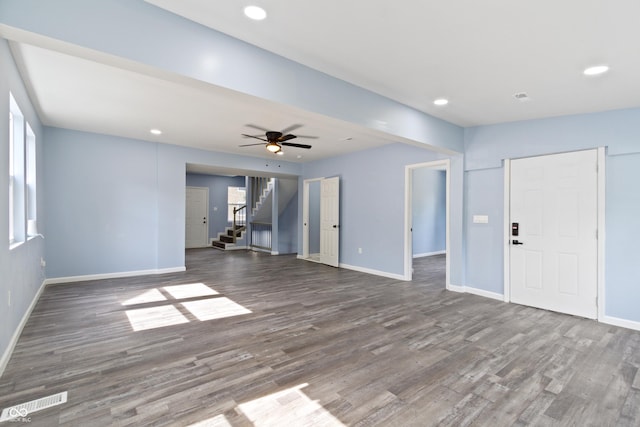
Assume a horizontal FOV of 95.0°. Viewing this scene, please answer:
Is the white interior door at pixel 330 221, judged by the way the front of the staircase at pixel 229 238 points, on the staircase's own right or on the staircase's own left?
on the staircase's own left

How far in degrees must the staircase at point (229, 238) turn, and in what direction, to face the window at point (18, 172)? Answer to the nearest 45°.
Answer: approximately 45° to its left

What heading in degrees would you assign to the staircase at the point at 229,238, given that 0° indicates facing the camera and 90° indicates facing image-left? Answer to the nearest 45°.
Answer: approximately 45°

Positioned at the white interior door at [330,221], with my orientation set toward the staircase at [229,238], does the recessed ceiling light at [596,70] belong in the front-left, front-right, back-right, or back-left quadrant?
back-left

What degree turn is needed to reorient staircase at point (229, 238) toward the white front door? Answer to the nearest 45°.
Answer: approximately 90° to its left

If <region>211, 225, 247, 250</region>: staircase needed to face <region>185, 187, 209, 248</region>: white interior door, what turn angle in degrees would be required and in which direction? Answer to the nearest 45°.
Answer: approximately 45° to its right
